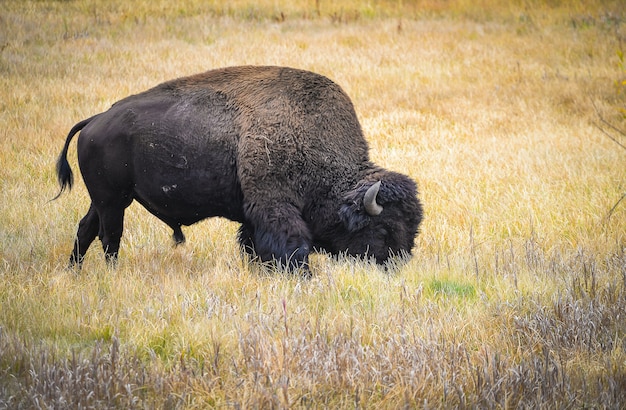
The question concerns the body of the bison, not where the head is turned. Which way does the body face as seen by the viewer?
to the viewer's right
